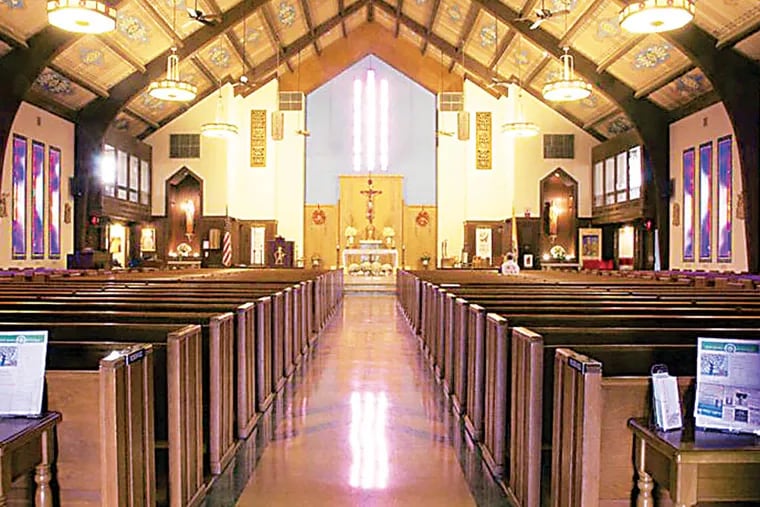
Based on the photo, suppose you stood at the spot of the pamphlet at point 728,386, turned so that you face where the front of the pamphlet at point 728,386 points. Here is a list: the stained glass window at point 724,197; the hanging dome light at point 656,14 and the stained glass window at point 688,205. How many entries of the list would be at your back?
3

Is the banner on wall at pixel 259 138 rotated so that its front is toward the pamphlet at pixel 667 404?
yes

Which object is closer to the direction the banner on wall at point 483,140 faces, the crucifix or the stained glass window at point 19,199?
the stained glass window

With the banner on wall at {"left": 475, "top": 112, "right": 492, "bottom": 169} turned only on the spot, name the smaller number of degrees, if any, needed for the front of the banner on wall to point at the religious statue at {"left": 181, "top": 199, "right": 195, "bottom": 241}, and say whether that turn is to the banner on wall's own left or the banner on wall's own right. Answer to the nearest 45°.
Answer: approximately 90° to the banner on wall's own right

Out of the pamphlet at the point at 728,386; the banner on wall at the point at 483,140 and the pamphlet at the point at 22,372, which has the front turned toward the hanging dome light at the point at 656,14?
the banner on wall

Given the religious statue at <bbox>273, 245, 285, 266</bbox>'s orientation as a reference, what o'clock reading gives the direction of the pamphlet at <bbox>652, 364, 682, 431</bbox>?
The pamphlet is roughly at 12 o'clock from the religious statue.

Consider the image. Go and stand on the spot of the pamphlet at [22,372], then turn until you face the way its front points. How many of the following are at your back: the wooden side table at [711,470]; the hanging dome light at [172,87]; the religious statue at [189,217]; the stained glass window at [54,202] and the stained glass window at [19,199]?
4

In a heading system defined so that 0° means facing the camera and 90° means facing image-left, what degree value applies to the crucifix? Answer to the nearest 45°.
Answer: approximately 0°

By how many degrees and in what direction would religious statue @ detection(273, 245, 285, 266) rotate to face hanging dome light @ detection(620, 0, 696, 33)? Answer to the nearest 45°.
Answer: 0° — it already faces it
